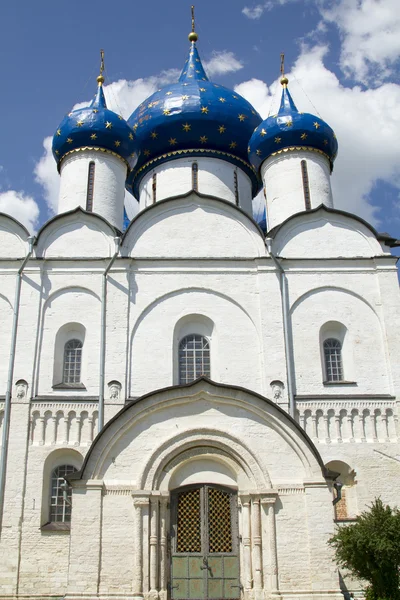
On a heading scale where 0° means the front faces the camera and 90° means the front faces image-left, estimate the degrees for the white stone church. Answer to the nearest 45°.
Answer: approximately 0°
